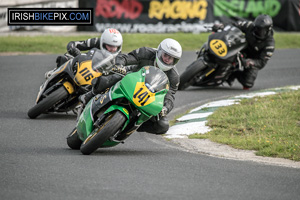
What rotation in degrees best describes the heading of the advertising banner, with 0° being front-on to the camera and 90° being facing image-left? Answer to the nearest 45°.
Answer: approximately 0°

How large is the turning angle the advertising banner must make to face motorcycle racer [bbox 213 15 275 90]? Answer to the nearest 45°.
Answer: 0° — it already faces them

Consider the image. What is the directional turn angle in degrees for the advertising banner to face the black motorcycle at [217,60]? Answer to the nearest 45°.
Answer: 0° — it already faces it

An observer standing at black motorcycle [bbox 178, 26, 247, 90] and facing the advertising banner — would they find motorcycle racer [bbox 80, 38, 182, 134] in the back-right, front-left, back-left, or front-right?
back-left

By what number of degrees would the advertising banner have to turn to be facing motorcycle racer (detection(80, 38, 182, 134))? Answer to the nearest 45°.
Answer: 0° — it already faces them
